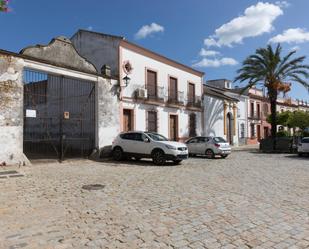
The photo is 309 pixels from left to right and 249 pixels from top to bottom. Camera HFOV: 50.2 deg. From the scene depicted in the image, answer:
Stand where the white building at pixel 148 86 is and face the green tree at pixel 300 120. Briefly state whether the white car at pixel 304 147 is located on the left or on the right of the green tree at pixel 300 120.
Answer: right

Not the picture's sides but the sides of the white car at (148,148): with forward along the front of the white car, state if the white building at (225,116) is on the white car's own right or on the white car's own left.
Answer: on the white car's own left

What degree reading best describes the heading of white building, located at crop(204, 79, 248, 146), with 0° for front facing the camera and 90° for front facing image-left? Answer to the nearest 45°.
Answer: approximately 315°

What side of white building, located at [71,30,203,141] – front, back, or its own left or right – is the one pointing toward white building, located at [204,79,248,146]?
left

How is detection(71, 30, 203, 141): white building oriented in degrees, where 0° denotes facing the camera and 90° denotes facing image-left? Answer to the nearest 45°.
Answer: approximately 315°

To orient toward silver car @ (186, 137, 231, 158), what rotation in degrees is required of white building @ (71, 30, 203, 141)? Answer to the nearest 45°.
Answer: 0° — it already faces it
